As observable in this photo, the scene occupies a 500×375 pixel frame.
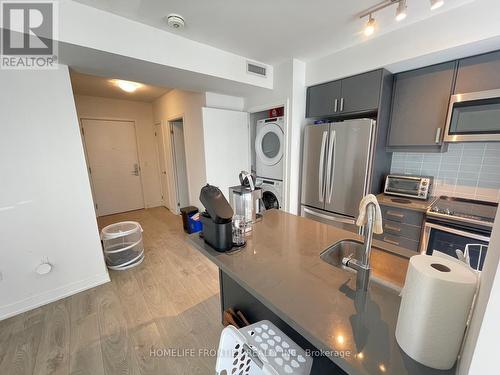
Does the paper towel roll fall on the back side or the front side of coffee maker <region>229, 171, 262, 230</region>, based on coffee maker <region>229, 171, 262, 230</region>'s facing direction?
on the front side

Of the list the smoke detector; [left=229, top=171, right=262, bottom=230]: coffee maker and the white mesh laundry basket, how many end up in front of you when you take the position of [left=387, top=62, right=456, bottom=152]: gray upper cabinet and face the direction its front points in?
3

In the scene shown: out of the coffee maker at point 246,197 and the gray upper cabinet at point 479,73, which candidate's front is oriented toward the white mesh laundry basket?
the gray upper cabinet

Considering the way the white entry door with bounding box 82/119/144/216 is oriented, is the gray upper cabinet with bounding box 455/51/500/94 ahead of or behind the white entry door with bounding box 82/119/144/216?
ahead

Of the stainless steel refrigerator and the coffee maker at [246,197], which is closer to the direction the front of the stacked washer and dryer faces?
the coffee maker

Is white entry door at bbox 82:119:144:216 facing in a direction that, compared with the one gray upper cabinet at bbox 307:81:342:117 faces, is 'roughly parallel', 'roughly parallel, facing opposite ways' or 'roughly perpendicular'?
roughly perpendicular

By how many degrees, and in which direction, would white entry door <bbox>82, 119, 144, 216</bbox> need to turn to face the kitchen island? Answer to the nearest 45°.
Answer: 0° — it already faces it

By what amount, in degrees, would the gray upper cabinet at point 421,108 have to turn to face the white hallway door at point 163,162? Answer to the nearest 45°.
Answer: approximately 45° to its right

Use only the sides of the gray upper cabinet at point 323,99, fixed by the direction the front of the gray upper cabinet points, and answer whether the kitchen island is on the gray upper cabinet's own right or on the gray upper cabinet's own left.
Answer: on the gray upper cabinet's own left

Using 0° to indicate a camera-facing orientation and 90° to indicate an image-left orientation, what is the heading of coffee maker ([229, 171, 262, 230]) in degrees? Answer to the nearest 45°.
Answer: approximately 315°

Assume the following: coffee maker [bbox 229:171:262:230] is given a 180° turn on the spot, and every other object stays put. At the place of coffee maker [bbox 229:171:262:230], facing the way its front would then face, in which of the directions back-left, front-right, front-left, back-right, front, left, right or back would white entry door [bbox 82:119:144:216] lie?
front
